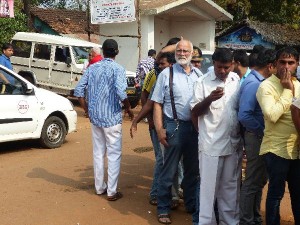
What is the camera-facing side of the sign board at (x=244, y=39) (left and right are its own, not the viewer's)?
front

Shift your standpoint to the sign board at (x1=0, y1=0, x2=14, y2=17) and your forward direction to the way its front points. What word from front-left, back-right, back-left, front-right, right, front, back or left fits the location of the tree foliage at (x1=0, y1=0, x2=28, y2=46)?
back

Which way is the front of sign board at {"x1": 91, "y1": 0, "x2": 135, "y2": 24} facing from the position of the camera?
facing the viewer

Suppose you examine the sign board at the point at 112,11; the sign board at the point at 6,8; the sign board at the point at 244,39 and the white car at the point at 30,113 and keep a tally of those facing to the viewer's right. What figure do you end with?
1

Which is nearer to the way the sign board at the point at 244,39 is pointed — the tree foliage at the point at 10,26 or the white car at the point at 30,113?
the white car

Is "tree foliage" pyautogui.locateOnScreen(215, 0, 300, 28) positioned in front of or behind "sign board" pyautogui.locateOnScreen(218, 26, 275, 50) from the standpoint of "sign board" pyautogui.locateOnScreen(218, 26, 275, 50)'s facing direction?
behind

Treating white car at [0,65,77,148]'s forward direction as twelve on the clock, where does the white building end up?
The white building is roughly at 10 o'clock from the white car.

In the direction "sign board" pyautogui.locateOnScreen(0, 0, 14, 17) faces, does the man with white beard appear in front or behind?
in front

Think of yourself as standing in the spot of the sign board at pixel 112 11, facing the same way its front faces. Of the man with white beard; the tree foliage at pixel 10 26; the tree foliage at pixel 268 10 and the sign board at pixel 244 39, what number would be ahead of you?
1

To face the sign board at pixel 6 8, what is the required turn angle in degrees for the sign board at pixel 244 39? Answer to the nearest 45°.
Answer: approximately 45° to its right

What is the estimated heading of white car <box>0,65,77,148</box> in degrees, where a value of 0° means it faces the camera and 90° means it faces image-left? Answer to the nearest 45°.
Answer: approximately 270°

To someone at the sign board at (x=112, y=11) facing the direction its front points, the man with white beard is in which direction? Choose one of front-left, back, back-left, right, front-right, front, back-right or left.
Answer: front

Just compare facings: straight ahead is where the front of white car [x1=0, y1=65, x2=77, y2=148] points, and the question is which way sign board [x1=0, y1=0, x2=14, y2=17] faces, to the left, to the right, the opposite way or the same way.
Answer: to the right

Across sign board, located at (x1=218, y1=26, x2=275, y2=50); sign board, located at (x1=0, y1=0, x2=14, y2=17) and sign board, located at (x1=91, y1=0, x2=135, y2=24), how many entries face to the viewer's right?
0

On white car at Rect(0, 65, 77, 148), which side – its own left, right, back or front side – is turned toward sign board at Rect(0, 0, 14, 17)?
left
